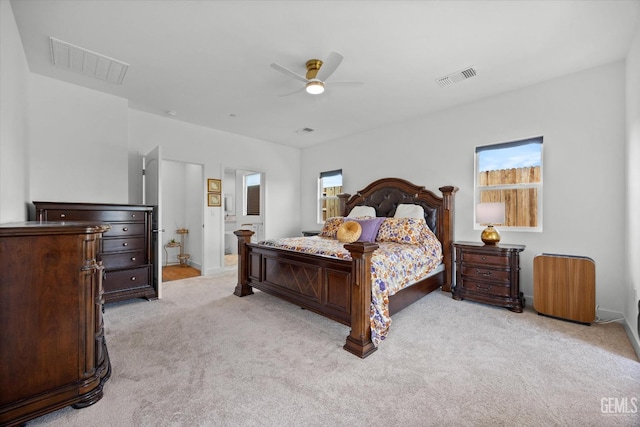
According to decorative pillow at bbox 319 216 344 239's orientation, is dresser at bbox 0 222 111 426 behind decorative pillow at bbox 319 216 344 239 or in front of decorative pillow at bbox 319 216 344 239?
in front

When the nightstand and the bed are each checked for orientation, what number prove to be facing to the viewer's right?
0

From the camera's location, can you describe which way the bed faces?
facing the viewer and to the left of the viewer

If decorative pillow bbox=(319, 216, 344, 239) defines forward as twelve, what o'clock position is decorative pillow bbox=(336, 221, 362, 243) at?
decorative pillow bbox=(336, 221, 362, 243) is roughly at 10 o'clock from decorative pillow bbox=(319, 216, 344, 239).

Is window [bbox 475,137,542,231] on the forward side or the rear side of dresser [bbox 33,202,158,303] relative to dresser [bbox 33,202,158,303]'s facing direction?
on the forward side

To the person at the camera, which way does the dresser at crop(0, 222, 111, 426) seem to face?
facing to the right of the viewer

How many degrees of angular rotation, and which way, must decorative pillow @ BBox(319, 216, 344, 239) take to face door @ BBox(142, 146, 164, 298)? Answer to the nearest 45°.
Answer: approximately 45° to its right

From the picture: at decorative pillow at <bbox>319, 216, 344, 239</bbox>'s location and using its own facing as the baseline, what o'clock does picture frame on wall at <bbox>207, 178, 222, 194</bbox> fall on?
The picture frame on wall is roughly at 2 o'clock from the decorative pillow.

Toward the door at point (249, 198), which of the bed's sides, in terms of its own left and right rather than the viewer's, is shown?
right

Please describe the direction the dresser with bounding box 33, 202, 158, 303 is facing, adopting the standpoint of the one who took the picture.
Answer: facing the viewer and to the right of the viewer

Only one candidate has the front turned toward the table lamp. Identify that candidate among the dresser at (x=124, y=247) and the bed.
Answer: the dresser

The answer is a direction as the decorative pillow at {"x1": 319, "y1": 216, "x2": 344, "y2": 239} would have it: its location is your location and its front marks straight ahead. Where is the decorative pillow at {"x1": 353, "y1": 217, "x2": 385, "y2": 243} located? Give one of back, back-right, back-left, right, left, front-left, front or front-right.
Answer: left
